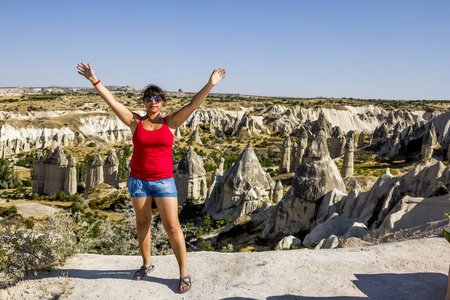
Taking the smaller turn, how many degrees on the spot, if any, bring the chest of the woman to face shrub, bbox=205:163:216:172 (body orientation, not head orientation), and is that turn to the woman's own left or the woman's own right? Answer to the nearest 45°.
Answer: approximately 180°

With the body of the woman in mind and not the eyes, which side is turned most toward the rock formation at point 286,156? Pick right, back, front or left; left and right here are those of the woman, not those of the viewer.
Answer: back

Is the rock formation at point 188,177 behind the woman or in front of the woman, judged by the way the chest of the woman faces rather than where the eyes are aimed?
behind

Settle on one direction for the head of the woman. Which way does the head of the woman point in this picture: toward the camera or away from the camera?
toward the camera

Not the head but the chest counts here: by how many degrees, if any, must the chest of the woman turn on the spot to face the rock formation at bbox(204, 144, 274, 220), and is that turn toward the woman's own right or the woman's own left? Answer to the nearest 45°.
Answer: approximately 180°

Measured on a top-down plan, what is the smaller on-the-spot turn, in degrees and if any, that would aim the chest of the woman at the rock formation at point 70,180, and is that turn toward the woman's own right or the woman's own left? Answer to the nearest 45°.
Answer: approximately 180°

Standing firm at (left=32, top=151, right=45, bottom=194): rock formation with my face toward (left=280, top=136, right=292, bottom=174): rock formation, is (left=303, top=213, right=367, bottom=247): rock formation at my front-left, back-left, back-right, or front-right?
front-right

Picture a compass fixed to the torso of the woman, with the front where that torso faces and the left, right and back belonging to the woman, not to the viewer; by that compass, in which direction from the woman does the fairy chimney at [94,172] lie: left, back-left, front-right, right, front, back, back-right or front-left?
back

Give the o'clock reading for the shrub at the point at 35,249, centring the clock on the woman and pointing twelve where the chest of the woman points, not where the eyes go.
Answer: The shrub is roughly at 4 o'clock from the woman.

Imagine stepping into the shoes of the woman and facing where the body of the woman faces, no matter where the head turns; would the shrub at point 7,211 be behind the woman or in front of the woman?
behind

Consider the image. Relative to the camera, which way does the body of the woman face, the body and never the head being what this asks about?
toward the camera

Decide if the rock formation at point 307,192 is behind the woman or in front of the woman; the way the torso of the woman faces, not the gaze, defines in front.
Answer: behind
